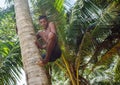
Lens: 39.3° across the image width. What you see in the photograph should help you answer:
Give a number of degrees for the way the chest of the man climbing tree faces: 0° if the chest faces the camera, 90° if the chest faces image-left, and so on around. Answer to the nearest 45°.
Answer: approximately 45°
